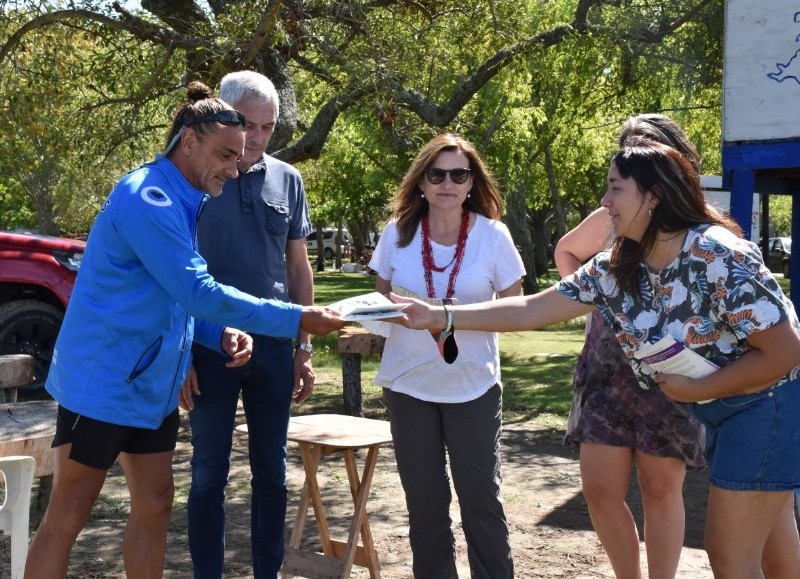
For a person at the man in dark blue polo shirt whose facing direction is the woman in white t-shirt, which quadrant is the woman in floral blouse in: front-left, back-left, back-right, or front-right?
front-right

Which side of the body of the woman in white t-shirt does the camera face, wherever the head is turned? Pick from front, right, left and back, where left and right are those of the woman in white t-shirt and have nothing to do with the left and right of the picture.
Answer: front

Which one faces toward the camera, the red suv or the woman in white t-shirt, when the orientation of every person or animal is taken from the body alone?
the woman in white t-shirt

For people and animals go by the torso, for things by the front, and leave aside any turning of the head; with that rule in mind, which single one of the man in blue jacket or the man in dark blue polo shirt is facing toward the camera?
the man in dark blue polo shirt

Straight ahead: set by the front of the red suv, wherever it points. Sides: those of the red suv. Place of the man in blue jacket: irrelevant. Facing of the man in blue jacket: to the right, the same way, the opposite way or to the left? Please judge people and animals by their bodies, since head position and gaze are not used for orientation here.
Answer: the same way

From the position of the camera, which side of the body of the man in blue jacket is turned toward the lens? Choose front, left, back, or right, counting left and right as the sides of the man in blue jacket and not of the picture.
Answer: right

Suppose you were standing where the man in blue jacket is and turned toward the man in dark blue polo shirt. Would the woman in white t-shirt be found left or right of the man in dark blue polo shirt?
right

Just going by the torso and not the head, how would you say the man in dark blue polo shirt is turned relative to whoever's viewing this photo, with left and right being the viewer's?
facing the viewer

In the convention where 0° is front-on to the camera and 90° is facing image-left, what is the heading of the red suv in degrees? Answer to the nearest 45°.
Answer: approximately 270°

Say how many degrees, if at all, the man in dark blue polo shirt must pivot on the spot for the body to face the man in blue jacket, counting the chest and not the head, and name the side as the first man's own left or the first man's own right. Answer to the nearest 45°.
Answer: approximately 45° to the first man's own right

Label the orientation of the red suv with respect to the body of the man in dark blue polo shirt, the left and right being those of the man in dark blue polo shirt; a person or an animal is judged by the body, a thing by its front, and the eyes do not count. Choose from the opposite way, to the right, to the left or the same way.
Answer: to the left

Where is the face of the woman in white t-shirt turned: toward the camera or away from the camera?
toward the camera

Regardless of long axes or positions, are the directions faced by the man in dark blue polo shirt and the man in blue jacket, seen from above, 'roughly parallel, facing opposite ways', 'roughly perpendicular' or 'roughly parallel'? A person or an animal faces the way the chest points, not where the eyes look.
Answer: roughly perpendicular

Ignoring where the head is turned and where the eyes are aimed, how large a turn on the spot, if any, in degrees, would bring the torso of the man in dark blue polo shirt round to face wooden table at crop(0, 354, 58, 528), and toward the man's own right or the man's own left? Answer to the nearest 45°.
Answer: approximately 90° to the man's own right
